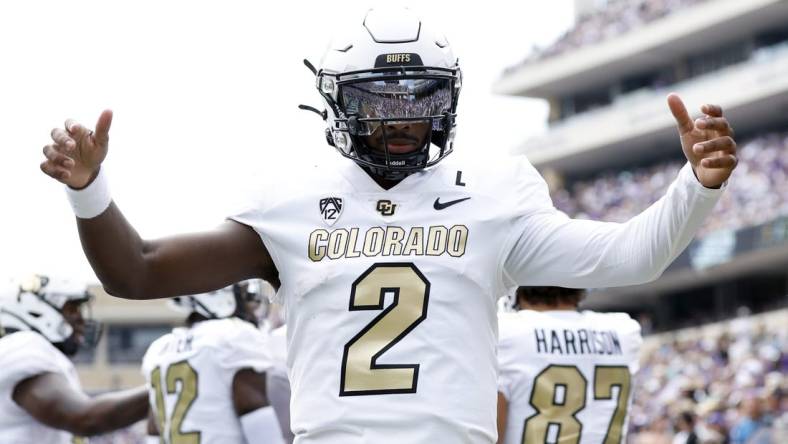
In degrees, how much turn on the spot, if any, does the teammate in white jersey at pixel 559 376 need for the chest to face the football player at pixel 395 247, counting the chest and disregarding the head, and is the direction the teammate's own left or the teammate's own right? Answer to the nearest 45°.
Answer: approximately 135° to the teammate's own left

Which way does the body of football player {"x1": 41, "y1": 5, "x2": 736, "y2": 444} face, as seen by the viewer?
toward the camera

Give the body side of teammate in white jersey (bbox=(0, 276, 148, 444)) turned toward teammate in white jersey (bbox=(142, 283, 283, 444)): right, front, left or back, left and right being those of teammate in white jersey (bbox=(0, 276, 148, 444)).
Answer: front

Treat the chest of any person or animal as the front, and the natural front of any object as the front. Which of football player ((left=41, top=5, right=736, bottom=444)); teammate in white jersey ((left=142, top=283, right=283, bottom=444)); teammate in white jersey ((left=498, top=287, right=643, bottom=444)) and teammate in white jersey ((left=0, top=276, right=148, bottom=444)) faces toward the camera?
the football player

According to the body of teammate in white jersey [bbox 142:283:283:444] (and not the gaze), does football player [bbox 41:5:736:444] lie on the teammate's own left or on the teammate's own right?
on the teammate's own right

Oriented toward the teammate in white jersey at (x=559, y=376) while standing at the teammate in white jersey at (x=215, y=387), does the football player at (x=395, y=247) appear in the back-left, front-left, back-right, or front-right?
front-right

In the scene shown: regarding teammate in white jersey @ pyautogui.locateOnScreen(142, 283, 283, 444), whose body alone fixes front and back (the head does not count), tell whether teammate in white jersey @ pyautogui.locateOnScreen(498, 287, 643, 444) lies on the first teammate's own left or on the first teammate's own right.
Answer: on the first teammate's own right

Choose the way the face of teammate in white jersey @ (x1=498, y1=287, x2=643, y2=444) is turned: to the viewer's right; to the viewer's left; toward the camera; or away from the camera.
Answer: away from the camera

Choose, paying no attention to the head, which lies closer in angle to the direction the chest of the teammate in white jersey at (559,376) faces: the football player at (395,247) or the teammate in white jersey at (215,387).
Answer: the teammate in white jersey

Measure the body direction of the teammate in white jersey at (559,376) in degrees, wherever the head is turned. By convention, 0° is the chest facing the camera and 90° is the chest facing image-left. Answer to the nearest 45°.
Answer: approximately 135°

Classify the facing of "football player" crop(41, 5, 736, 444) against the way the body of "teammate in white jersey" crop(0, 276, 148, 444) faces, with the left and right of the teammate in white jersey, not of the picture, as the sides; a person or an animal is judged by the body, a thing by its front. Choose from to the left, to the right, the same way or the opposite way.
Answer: to the right

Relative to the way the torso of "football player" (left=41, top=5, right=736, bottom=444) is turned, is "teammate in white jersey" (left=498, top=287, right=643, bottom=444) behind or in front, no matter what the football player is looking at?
behind

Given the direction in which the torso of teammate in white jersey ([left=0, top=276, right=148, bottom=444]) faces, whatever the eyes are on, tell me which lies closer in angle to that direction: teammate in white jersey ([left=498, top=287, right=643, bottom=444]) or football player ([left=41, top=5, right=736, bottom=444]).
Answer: the teammate in white jersey

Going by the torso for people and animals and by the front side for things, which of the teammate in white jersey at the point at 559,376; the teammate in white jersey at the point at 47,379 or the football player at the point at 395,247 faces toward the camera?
the football player

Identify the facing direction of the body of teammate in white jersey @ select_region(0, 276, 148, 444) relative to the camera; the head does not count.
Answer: to the viewer's right

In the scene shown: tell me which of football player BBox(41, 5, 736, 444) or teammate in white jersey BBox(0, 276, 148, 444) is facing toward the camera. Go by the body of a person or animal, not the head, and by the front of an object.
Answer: the football player

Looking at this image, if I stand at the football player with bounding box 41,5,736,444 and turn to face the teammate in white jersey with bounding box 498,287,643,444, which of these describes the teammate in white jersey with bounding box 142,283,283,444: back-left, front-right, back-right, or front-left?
front-left

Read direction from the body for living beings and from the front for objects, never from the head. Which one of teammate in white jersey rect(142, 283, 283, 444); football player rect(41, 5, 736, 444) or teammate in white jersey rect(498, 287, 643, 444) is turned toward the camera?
the football player
